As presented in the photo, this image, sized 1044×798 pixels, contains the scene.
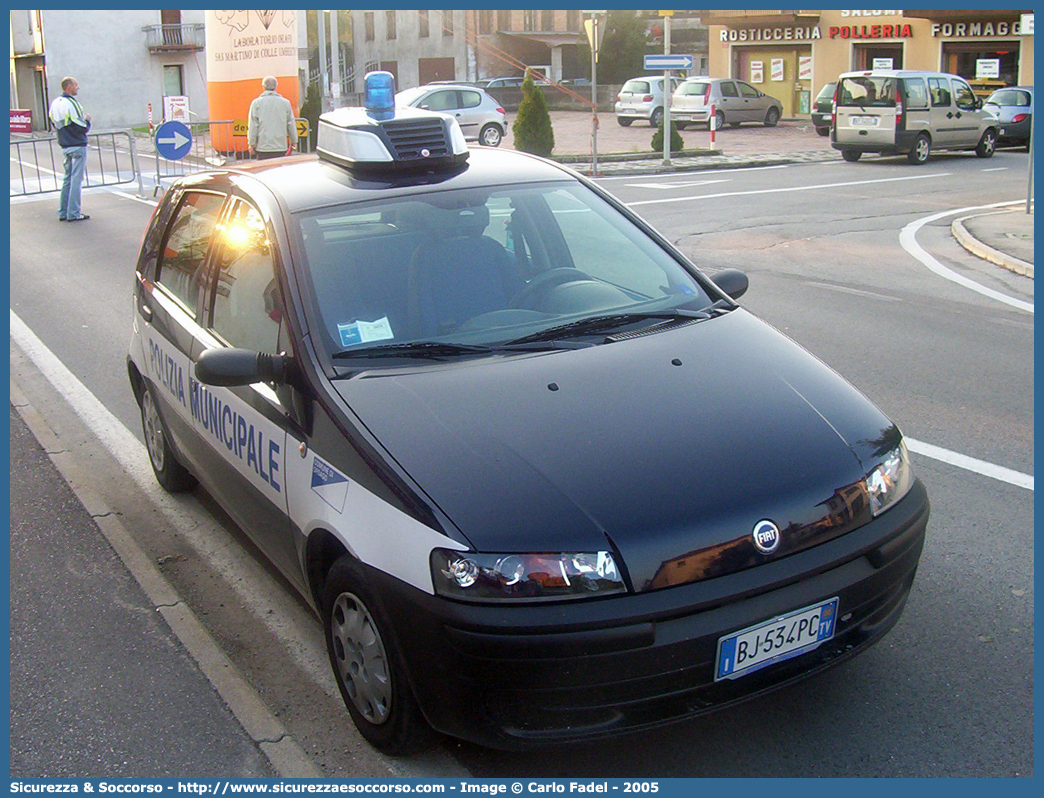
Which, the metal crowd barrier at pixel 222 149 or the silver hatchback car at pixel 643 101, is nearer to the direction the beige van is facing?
the silver hatchback car

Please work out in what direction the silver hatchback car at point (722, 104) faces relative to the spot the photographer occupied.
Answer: facing away from the viewer and to the right of the viewer

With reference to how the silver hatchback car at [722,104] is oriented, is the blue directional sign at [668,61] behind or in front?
behind

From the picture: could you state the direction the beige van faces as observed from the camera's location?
facing away from the viewer and to the right of the viewer

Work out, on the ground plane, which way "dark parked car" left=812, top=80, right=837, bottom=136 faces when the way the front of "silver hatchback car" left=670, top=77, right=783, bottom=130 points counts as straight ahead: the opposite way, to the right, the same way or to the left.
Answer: the same way

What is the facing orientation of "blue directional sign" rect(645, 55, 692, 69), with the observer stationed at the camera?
facing the viewer
